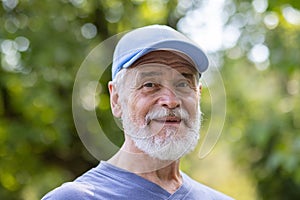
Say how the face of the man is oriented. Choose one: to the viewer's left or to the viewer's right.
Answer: to the viewer's right
